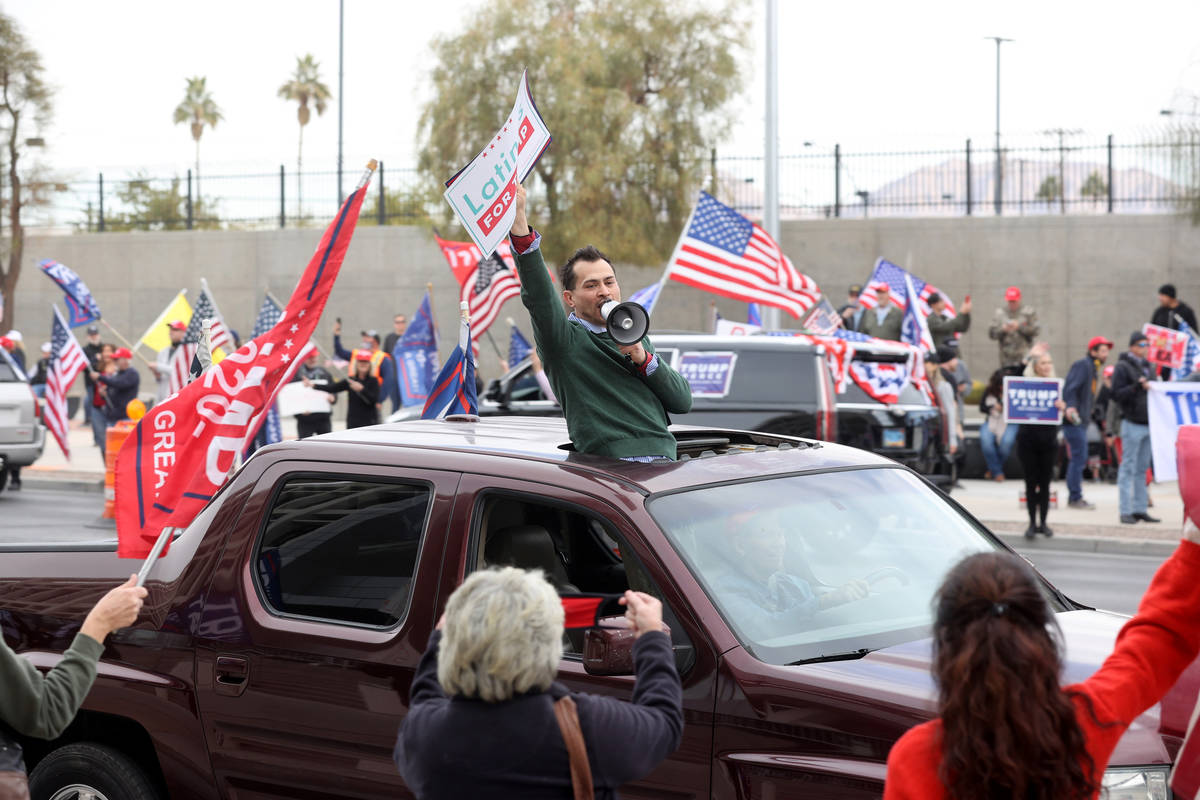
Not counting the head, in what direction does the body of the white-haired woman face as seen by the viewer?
away from the camera

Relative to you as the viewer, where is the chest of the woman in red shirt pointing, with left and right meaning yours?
facing away from the viewer

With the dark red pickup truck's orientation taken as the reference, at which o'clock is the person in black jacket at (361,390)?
The person in black jacket is roughly at 7 o'clock from the dark red pickup truck.

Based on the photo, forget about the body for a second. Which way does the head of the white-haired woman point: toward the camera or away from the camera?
away from the camera

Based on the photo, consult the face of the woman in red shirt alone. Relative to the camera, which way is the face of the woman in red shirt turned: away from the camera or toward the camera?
away from the camera
